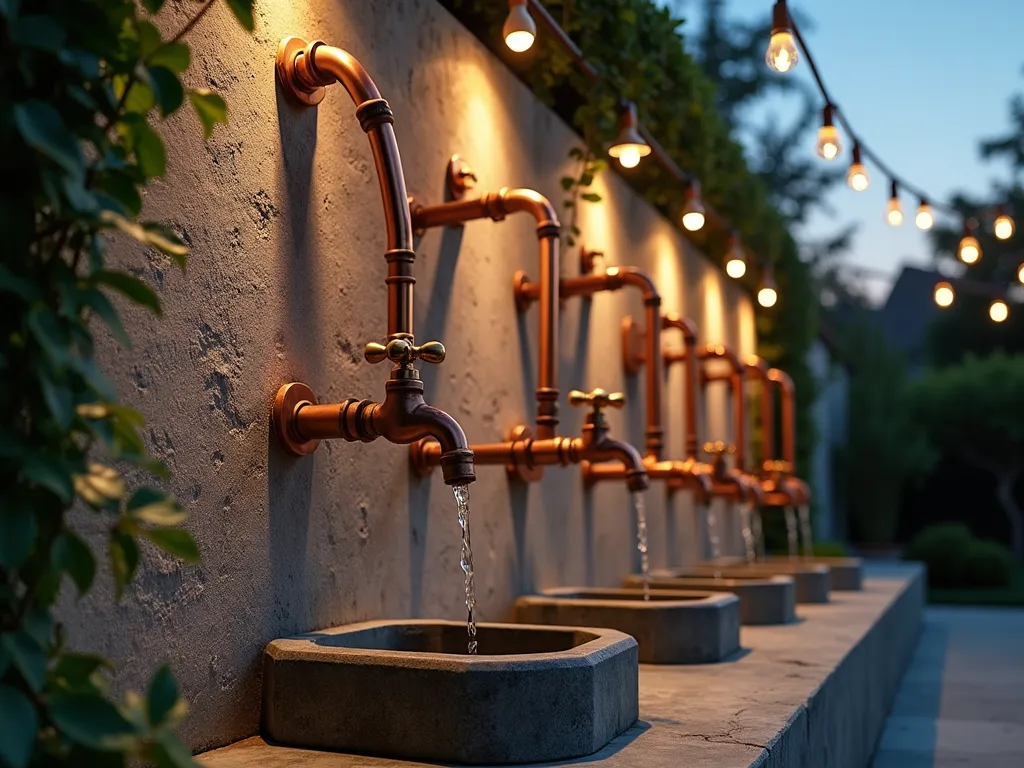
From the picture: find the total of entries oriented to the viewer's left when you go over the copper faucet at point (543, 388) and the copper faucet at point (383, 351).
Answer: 0

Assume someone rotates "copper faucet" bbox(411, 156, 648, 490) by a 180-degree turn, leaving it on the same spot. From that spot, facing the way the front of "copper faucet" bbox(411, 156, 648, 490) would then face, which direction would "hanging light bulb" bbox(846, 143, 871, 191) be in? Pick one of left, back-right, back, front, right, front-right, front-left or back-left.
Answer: right

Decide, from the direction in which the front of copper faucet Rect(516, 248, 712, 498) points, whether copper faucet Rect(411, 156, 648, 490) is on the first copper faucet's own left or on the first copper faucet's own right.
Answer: on the first copper faucet's own right

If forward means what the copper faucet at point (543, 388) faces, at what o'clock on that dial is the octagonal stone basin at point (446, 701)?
The octagonal stone basin is roughly at 2 o'clock from the copper faucet.

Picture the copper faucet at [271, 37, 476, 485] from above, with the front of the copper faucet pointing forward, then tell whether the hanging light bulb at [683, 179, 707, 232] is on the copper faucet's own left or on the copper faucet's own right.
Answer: on the copper faucet's own left

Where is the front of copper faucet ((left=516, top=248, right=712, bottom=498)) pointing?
to the viewer's right

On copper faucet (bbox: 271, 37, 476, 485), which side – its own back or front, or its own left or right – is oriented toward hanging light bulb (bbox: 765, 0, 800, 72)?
left

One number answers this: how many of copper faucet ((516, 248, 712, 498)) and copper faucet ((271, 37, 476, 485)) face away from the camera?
0

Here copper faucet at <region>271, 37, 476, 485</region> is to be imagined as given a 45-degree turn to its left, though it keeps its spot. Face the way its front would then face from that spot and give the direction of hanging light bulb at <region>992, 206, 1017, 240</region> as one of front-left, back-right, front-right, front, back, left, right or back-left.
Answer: front-left

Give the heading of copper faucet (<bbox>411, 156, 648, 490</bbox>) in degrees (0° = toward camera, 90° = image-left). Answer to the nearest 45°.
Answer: approximately 315°

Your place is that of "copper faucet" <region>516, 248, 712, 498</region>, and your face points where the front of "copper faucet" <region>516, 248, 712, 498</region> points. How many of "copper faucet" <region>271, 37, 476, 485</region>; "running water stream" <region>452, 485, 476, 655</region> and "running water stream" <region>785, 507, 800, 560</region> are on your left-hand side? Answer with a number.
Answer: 1

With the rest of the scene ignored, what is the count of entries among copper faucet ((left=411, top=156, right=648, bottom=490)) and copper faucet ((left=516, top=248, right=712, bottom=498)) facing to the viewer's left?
0
